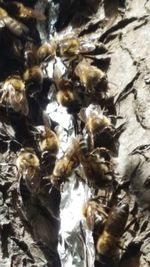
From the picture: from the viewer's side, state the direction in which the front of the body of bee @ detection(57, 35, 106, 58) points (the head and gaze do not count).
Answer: to the viewer's left

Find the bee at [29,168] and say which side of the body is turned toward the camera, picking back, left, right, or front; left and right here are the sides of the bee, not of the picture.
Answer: back

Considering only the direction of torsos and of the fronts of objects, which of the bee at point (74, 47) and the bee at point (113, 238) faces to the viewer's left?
the bee at point (74, 47)
